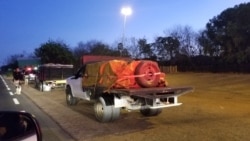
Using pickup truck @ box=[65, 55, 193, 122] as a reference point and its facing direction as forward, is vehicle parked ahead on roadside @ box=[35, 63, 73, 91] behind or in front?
in front

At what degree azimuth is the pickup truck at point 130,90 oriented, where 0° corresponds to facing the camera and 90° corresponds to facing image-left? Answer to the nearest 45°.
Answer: approximately 135°
